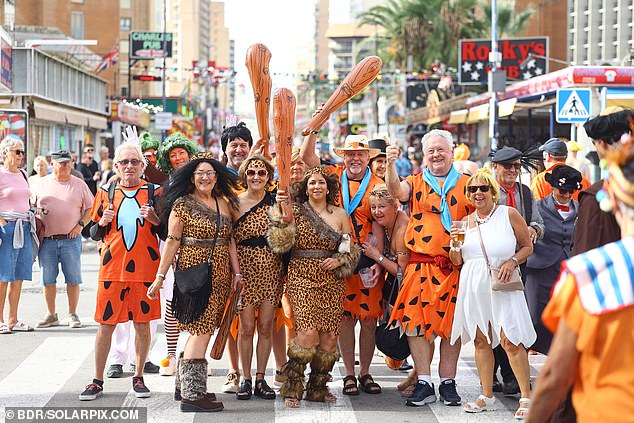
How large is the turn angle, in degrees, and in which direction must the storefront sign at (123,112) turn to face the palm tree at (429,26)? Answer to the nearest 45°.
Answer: approximately 45° to its left

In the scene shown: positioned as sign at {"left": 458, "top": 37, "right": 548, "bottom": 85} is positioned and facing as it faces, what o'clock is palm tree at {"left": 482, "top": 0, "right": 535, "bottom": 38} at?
The palm tree is roughly at 6 o'clock from the sign.

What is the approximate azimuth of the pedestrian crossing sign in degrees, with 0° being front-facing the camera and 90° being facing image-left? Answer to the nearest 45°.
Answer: approximately 0°

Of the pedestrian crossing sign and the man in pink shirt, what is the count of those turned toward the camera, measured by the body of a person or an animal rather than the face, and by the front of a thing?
2

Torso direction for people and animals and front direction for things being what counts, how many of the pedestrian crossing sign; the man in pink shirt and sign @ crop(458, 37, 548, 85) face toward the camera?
3

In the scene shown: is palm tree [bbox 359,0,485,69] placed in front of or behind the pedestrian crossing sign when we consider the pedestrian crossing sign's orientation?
behind

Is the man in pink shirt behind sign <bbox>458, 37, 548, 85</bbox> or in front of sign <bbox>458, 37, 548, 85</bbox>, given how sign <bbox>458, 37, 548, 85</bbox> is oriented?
in front

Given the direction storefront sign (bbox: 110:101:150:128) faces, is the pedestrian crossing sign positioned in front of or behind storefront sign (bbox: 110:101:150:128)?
in front

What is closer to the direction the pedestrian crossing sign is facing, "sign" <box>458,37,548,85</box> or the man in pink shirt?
the man in pink shirt

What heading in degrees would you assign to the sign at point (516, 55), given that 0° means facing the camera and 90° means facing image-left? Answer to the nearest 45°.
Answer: approximately 0°

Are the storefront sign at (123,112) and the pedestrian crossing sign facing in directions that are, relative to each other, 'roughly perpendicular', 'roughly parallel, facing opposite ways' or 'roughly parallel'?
roughly perpendicular

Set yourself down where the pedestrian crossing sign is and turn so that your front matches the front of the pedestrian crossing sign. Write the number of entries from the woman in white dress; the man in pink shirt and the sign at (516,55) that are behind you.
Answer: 1

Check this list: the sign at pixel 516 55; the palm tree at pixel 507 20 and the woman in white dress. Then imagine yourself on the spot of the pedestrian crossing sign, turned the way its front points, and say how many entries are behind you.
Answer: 2

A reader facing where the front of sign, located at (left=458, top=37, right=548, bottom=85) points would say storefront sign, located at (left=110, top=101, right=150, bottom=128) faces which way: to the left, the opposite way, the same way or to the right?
to the left
